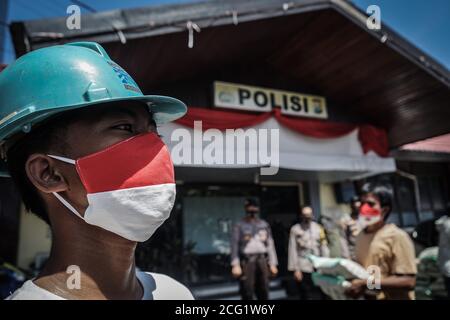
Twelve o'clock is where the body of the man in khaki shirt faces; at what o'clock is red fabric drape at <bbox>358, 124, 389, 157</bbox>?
The red fabric drape is roughly at 3 o'clock from the man in khaki shirt.

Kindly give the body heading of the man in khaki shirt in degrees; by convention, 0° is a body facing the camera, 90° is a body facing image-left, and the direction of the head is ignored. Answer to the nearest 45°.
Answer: approximately 90°

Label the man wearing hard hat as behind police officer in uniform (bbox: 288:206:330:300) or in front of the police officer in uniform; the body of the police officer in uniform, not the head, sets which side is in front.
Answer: in front

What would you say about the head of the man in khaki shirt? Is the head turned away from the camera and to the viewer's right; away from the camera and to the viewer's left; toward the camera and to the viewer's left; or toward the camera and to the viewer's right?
toward the camera and to the viewer's left

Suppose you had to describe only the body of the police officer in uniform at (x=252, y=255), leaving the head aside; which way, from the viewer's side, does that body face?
toward the camera

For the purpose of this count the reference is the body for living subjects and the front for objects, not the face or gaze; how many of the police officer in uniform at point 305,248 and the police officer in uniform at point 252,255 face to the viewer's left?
0

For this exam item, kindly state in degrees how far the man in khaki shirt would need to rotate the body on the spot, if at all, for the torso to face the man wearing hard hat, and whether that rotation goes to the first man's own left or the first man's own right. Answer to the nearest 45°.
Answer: approximately 90° to the first man's own left

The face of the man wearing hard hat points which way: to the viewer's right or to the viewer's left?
to the viewer's right

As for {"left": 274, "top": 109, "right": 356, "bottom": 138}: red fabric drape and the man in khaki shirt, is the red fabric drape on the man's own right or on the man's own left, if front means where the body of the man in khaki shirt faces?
on the man's own right

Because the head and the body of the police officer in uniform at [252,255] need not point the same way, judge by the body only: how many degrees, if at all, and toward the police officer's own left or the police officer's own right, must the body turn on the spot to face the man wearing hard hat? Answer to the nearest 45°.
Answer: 0° — they already face them

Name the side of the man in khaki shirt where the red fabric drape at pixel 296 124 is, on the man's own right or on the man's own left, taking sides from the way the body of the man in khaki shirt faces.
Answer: on the man's own right
